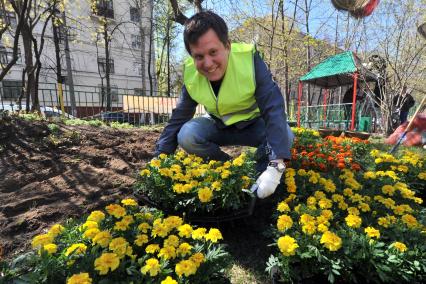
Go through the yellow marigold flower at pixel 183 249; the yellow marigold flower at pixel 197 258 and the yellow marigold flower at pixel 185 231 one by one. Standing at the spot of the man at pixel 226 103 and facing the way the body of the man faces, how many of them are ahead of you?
3

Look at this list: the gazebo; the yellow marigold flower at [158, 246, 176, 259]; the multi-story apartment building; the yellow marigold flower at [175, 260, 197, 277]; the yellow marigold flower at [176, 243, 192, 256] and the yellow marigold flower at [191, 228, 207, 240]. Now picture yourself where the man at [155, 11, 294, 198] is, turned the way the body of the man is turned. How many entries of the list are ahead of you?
4

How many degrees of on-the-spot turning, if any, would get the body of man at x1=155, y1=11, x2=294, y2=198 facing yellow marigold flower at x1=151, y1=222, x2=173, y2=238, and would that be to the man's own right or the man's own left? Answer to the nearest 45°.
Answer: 0° — they already face it

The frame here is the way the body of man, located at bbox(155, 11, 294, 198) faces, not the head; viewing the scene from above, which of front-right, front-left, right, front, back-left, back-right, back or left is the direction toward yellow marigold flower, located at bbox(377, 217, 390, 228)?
front-left

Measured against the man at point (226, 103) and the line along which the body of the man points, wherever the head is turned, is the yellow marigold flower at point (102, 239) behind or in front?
in front

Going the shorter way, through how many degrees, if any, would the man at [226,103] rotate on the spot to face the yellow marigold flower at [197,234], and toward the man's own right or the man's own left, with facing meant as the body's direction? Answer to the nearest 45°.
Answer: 0° — they already face it

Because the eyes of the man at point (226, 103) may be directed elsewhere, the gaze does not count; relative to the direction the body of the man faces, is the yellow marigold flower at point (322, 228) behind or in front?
in front

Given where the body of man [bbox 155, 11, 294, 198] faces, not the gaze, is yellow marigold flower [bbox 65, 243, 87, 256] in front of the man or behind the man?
in front

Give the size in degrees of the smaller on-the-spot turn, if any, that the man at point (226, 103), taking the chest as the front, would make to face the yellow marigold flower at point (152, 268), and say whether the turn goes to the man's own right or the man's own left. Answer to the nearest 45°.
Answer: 0° — they already face it

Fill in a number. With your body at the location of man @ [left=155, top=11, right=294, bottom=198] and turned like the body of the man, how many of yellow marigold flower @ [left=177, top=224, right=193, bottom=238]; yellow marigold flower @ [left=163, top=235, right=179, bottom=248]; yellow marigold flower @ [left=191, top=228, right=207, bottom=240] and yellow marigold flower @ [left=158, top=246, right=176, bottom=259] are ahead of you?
4

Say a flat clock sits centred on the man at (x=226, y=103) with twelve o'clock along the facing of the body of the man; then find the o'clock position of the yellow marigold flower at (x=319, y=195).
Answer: The yellow marigold flower is roughly at 10 o'clock from the man.

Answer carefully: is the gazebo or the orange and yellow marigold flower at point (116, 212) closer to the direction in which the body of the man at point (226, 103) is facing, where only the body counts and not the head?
the orange and yellow marigold flower

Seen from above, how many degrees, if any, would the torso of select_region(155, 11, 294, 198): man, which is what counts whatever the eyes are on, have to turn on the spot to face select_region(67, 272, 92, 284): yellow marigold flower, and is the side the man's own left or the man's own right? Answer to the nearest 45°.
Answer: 0° — they already face it

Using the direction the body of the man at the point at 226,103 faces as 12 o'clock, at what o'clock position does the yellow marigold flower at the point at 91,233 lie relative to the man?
The yellow marigold flower is roughly at 1 o'clock from the man.

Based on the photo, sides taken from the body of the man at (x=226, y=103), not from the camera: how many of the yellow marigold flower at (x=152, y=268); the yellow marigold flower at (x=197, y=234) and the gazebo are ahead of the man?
2

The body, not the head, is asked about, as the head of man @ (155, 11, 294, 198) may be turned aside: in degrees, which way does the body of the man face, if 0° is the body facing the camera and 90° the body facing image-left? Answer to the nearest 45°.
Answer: approximately 0°
